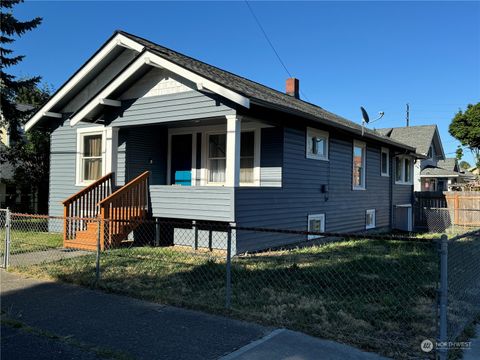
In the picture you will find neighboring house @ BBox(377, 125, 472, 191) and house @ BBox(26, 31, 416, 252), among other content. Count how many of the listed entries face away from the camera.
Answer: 0

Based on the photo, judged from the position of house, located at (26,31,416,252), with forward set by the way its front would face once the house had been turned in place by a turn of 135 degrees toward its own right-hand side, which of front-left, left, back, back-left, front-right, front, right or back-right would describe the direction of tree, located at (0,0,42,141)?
front-left

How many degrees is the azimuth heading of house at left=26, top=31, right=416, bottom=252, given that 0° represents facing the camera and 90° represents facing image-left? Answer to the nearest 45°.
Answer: approximately 45°

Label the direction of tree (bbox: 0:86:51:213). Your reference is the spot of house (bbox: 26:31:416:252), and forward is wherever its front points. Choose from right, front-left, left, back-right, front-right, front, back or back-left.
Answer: right

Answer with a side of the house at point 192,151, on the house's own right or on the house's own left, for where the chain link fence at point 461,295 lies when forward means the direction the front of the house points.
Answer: on the house's own left

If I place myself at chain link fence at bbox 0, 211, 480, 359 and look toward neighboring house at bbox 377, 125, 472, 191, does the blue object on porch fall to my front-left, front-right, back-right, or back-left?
front-left

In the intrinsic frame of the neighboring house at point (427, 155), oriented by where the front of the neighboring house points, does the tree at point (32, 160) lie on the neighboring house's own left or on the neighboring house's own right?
on the neighboring house's own right

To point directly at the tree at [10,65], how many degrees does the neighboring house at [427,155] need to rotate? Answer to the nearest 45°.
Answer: approximately 90° to its right

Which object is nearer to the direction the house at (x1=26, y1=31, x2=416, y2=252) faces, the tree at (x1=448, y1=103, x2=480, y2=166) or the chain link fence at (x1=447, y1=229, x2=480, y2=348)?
the chain link fence

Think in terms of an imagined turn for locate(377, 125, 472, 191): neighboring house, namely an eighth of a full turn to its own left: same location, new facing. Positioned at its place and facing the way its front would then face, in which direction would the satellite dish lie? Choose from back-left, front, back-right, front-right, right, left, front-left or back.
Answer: right

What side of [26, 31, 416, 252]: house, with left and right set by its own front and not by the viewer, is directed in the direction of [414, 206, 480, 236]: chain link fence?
back

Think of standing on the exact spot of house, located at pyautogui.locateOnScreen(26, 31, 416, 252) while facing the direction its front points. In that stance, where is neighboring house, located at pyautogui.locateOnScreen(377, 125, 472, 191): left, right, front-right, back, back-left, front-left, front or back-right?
back

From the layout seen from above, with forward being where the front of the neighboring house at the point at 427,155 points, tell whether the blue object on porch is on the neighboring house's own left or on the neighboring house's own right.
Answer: on the neighboring house's own right
